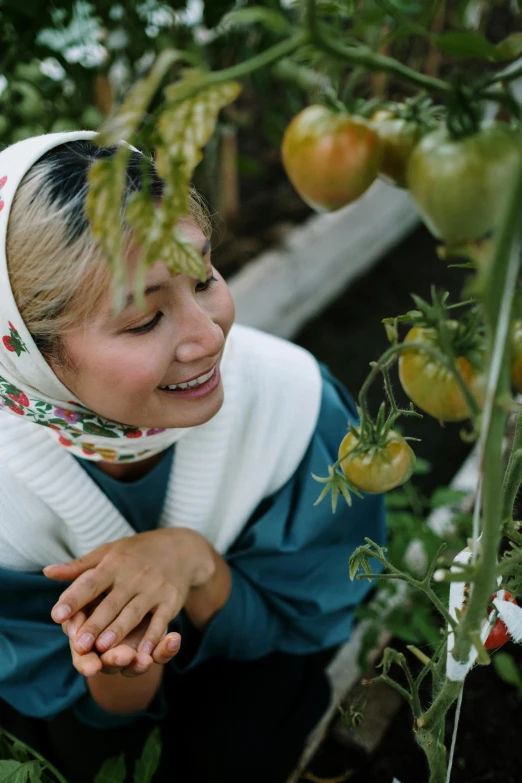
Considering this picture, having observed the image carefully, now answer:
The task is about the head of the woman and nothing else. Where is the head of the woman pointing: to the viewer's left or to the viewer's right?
to the viewer's right

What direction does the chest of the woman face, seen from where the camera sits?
toward the camera
